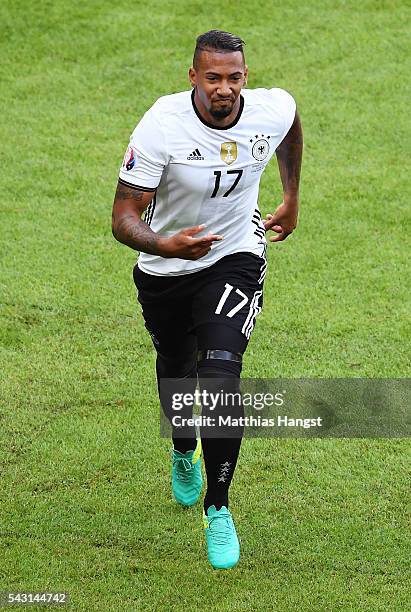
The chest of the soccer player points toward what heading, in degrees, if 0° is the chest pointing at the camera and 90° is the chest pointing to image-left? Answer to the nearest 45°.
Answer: approximately 0°
